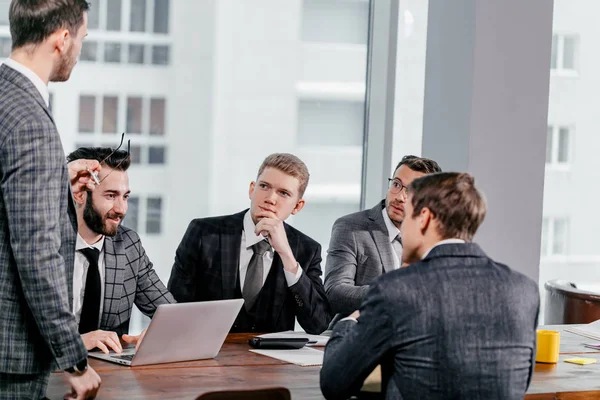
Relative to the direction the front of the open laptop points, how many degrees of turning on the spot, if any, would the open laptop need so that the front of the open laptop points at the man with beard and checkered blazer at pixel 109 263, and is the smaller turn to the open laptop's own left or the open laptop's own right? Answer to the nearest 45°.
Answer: approximately 45° to the open laptop's own right

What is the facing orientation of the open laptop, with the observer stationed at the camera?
facing away from the viewer and to the left of the viewer

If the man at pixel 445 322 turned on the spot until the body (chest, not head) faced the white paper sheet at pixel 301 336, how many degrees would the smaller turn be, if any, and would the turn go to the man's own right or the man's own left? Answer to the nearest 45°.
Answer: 0° — they already face it

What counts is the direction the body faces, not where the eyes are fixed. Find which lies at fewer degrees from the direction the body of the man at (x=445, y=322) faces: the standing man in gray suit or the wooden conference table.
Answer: the wooden conference table

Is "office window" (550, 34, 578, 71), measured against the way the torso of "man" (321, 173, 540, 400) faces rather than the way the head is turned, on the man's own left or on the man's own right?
on the man's own right

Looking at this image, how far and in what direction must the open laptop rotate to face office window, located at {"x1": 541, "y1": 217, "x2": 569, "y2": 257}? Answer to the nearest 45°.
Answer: approximately 90° to its right

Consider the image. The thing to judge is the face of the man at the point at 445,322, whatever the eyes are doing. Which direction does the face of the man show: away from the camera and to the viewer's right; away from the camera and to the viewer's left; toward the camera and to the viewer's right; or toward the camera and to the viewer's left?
away from the camera and to the viewer's left

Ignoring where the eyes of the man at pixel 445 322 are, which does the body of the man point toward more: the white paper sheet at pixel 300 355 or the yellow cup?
the white paper sheet

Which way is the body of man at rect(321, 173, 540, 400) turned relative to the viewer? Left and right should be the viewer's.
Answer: facing away from the viewer and to the left of the viewer

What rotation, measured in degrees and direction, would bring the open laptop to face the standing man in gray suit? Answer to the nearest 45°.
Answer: approximately 90° to its left

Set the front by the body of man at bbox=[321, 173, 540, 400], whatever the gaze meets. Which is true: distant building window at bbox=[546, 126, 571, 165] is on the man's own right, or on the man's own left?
on the man's own right

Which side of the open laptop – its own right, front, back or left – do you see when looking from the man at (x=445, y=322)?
back
